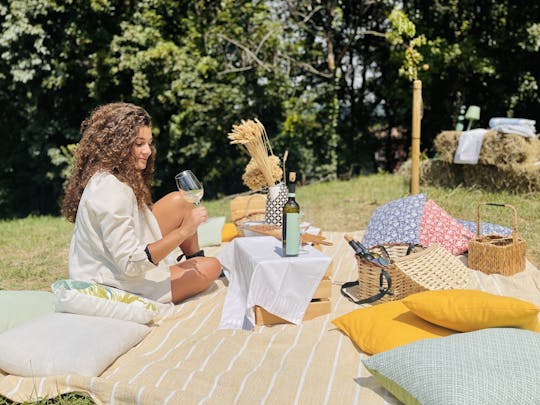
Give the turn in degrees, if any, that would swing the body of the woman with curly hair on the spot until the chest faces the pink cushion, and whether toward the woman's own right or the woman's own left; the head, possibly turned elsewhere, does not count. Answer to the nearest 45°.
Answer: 0° — they already face it

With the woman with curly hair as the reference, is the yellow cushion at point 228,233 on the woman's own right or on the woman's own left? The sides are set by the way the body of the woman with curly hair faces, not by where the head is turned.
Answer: on the woman's own left

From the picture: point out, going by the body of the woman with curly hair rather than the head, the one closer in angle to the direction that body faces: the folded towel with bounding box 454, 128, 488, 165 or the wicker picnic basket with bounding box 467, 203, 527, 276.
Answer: the wicker picnic basket

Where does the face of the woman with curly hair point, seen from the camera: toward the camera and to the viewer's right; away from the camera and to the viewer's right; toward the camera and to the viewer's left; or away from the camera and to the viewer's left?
toward the camera and to the viewer's right

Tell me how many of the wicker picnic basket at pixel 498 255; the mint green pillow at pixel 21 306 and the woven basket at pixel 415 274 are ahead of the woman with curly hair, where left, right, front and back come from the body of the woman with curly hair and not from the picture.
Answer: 2

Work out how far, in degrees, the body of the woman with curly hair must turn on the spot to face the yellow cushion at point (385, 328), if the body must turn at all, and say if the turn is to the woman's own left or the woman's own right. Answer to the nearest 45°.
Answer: approximately 45° to the woman's own right

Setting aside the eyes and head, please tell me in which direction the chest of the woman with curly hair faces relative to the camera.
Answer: to the viewer's right
